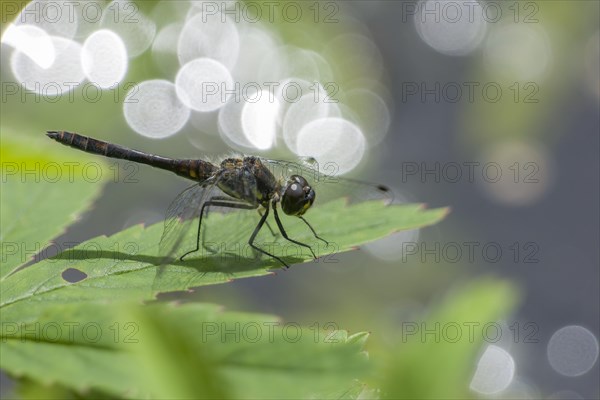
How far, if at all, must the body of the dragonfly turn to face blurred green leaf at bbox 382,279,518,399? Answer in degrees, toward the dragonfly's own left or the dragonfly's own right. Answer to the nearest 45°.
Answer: approximately 45° to the dragonfly's own right

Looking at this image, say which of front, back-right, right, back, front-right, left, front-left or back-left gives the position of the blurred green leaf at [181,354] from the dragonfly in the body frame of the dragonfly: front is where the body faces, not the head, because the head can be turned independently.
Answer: front-right
